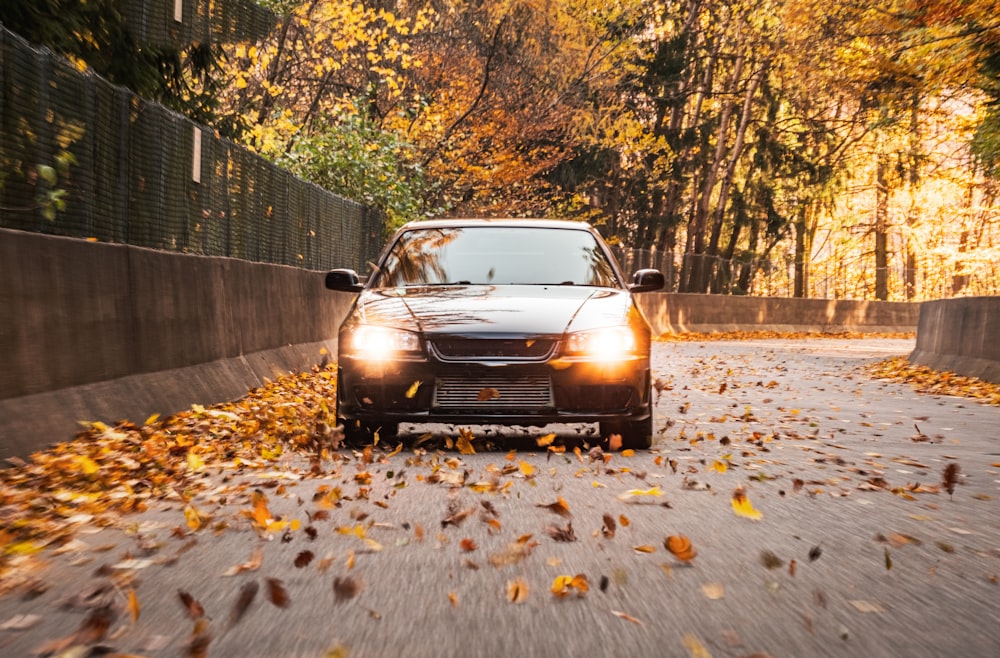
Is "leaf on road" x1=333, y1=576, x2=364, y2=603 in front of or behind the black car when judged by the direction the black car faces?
in front

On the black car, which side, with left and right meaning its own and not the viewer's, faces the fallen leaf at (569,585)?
front

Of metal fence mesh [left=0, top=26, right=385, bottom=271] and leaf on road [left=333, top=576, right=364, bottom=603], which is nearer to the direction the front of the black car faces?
the leaf on road

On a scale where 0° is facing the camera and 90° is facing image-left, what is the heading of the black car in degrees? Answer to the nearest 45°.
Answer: approximately 0°

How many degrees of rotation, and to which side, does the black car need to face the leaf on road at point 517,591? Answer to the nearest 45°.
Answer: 0° — it already faces it

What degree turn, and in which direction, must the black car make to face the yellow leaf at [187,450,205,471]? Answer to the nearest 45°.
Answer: approximately 90° to its right

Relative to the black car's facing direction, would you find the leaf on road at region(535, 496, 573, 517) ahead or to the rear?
ahead

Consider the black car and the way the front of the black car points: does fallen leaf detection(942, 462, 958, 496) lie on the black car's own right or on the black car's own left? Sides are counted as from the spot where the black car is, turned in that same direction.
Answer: on the black car's own left
